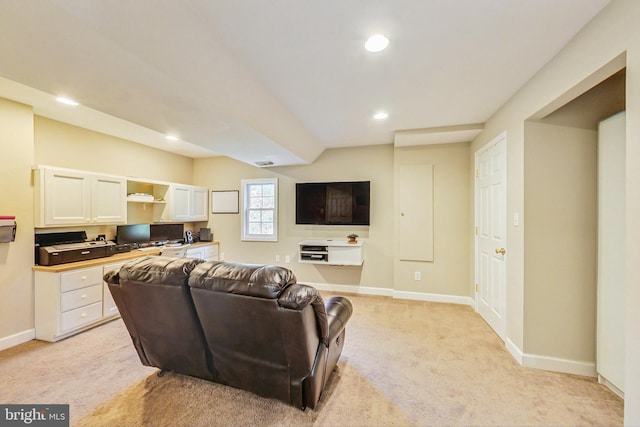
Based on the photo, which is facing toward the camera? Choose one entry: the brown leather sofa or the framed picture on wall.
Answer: the framed picture on wall

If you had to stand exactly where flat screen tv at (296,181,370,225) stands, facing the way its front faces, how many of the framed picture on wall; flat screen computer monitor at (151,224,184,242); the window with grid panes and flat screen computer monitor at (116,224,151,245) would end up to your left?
0

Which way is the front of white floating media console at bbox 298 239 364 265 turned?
toward the camera

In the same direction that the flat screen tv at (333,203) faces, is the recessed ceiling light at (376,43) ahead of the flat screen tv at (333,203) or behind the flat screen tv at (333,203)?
ahead

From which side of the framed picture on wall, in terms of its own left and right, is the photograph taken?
front

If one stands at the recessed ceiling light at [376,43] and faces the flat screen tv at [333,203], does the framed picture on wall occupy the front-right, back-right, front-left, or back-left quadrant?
front-left

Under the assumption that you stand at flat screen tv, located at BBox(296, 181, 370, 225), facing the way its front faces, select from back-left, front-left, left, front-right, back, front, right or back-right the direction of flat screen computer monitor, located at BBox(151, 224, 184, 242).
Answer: right

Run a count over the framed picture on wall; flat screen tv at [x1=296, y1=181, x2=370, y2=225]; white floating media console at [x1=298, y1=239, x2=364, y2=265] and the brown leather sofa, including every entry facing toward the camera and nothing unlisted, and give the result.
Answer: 3

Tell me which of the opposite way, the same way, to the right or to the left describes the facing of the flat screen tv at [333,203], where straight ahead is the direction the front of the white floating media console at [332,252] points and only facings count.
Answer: the same way

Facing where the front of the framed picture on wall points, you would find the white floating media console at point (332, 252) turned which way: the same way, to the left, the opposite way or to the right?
the same way

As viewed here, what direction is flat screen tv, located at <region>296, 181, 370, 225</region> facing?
toward the camera

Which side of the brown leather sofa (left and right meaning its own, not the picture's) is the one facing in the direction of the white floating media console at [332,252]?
front

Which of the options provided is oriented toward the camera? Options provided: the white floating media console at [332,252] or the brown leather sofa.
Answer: the white floating media console

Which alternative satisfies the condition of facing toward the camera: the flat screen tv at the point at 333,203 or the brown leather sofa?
the flat screen tv

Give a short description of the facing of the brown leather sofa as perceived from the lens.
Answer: facing away from the viewer and to the right of the viewer

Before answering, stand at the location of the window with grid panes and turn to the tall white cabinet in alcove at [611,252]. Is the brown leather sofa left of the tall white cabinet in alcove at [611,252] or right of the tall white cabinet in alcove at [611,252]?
right

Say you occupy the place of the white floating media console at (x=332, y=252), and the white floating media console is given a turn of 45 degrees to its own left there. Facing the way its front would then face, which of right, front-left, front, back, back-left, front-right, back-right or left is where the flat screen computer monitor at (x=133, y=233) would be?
back-right
